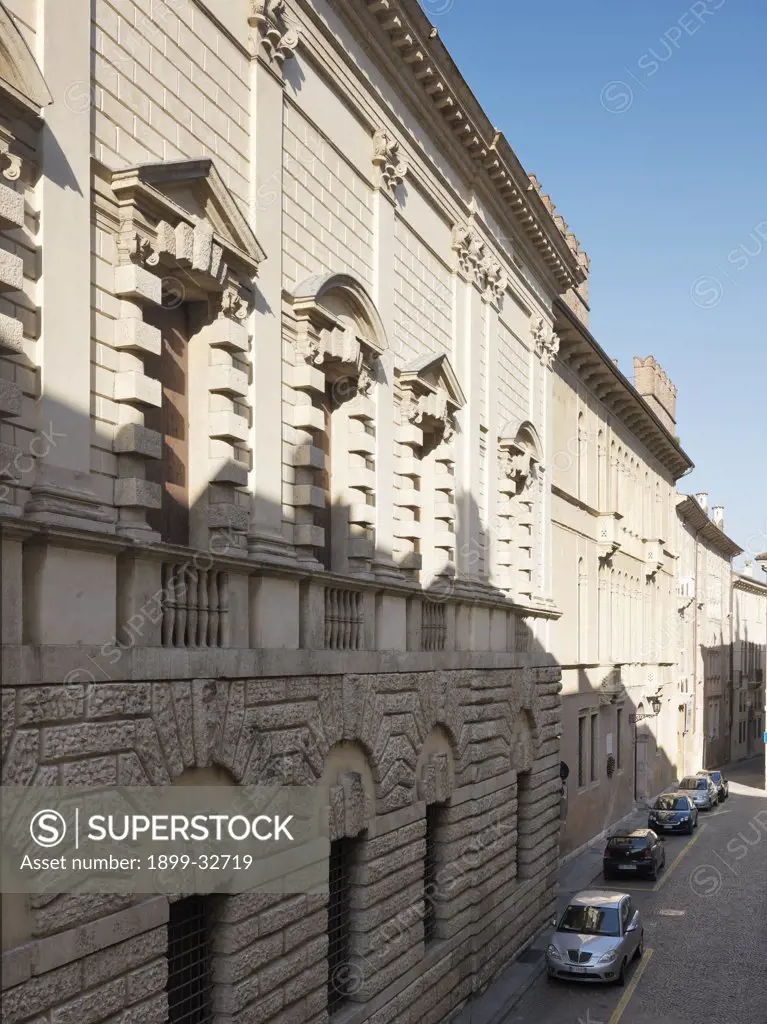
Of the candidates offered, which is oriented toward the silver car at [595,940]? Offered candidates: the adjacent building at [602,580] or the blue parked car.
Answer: the blue parked car

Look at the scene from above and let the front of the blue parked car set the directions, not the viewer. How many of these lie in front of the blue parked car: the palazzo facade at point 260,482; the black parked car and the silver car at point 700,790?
2

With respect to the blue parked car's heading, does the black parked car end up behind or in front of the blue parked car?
in front

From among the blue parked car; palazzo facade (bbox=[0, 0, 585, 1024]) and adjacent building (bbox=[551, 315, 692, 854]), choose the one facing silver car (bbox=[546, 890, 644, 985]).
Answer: the blue parked car

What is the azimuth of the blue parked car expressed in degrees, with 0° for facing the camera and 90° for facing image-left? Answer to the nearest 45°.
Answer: approximately 0°

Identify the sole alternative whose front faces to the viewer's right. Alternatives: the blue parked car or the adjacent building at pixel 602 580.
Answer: the adjacent building

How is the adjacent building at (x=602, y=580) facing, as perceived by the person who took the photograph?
facing to the right of the viewer

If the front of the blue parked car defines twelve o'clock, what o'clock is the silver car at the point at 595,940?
The silver car is roughly at 12 o'clock from the blue parked car.

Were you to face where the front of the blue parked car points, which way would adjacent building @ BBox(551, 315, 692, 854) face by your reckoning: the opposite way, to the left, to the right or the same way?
to the left

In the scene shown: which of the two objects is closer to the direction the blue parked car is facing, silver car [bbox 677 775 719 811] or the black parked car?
the black parked car

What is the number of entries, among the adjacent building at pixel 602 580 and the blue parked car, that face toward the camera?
1

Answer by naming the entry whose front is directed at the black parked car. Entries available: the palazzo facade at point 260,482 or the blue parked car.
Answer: the blue parked car

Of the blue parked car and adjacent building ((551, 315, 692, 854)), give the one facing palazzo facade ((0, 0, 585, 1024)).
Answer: the blue parked car

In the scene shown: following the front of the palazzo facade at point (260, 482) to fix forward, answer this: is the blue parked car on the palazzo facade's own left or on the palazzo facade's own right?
on the palazzo facade's own left
